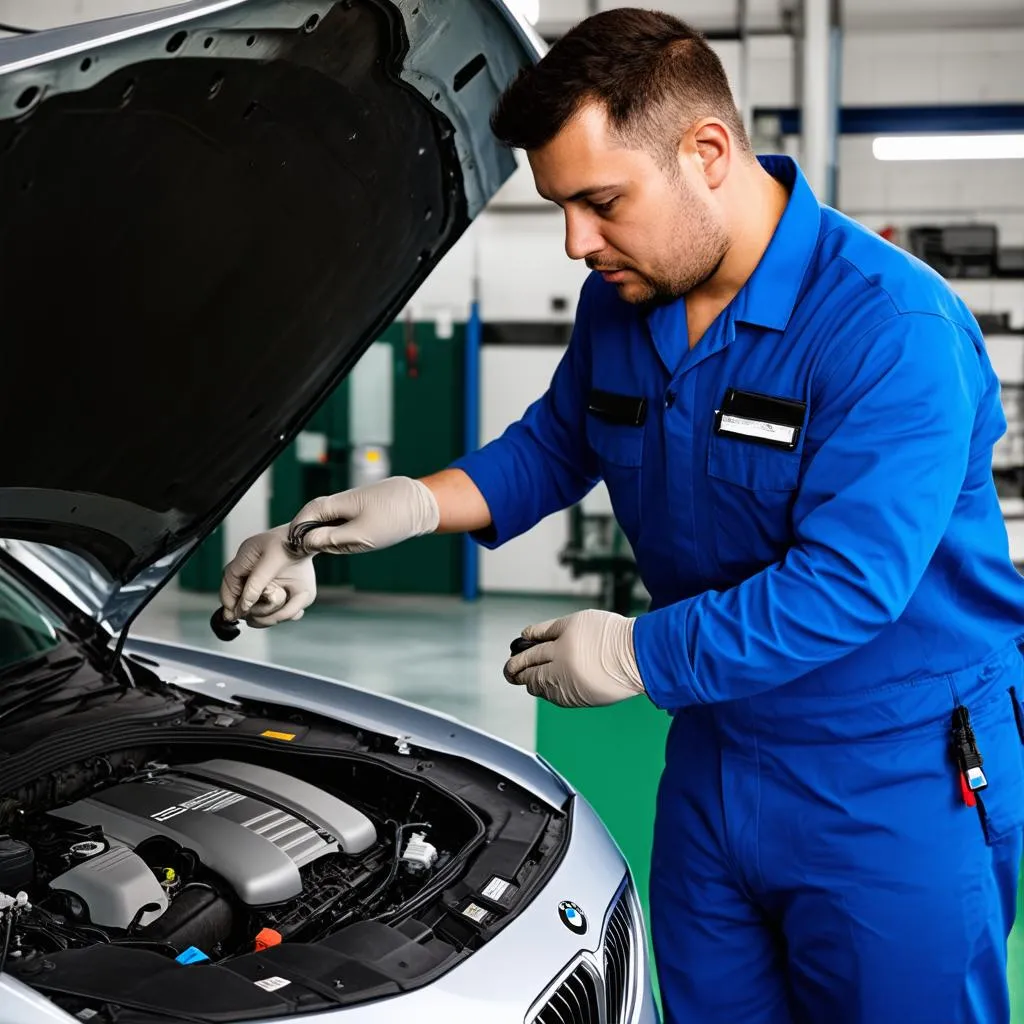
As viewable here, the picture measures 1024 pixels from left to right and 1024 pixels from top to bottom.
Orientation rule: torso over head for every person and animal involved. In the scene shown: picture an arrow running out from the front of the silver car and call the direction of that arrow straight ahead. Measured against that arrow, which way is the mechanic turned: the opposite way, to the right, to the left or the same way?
to the right

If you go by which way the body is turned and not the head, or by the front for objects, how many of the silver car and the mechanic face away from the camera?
0

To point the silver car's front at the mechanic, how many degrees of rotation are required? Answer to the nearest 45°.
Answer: approximately 45° to its left

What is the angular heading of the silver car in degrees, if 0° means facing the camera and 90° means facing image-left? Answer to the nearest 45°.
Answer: approximately 315°

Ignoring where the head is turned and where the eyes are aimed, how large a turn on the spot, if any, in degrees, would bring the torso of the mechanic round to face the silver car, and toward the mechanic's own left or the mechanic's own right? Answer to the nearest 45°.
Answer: approximately 45° to the mechanic's own right

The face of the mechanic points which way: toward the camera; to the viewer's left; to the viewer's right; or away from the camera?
to the viewer's left

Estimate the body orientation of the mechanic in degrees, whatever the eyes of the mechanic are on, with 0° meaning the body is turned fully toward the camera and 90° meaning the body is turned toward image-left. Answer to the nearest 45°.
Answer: approximately 45°
